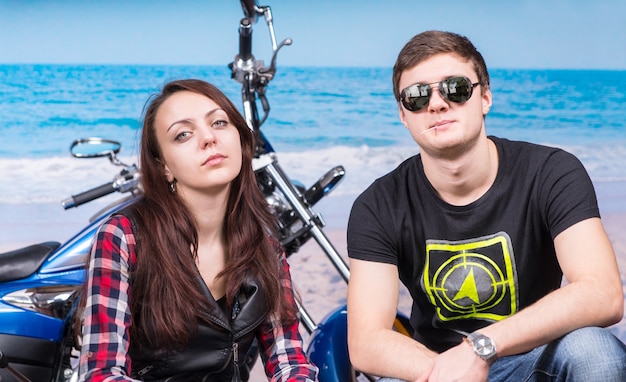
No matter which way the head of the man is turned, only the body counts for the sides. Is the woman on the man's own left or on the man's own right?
on the man's own right

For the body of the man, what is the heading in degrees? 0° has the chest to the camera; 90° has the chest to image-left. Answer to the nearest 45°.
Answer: approximately 0°

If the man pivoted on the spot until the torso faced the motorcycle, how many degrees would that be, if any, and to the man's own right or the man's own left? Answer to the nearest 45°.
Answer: approximately 90° to the man's own right

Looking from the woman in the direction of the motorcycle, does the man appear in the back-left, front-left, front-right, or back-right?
back-right
